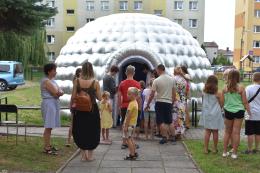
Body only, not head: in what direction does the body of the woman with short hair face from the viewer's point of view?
to the viewer's right

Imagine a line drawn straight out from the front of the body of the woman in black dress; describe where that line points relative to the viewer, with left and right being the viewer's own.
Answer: facing away from the viewer

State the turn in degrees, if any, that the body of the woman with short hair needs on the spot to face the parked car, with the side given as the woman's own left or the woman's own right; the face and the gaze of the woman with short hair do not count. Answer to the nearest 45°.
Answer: approximately 90° to the woman's own left

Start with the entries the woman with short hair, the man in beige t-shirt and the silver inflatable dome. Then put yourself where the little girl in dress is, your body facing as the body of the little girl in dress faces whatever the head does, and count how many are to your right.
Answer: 1

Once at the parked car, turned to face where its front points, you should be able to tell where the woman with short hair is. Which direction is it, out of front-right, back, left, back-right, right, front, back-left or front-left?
back-left

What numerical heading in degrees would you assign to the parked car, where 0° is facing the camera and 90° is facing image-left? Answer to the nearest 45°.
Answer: approximately 135°

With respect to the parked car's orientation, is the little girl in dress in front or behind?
behind

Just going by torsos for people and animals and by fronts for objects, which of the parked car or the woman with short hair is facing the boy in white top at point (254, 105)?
the woman with short hair
